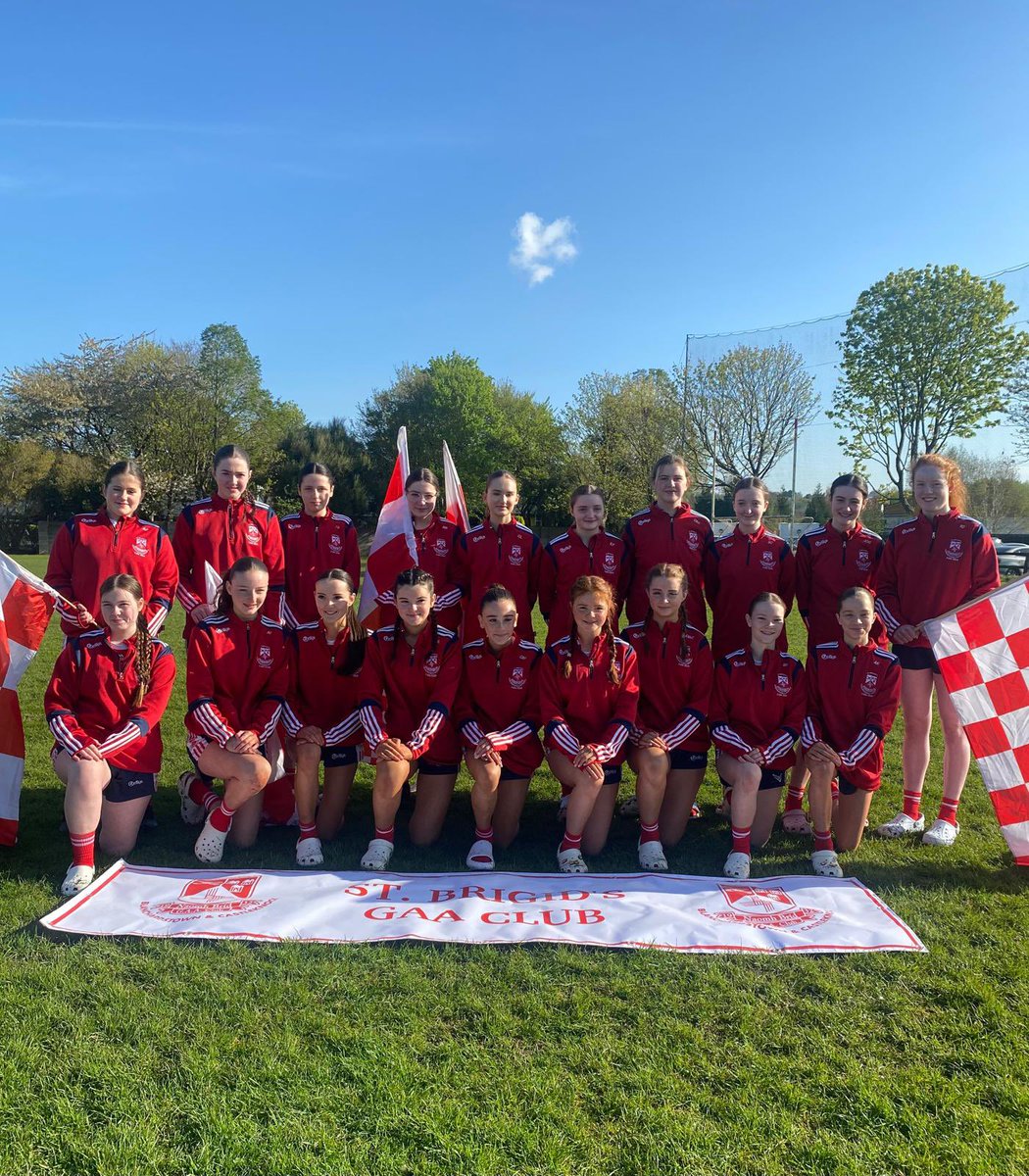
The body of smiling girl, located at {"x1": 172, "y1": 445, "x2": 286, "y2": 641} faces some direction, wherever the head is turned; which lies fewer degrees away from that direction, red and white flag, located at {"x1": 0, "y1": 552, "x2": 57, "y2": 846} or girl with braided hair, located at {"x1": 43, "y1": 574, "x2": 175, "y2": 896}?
the girl with braided hair

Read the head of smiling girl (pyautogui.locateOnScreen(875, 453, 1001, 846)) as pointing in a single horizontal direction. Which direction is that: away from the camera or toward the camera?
toward the camera

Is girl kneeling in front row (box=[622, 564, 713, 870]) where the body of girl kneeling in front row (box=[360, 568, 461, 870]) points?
no

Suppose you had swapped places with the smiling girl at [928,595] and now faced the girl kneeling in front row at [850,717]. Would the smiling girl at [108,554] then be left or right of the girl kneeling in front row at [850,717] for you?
right

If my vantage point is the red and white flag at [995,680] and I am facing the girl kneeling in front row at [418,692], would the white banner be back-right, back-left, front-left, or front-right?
front-left

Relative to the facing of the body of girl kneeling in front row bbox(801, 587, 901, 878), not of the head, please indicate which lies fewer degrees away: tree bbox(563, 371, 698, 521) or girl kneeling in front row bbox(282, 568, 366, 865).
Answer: the girl kneeling in front row

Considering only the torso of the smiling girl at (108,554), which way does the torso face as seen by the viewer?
toward the camera

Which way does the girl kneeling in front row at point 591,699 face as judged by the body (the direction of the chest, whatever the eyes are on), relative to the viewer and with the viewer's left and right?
facing the viewer

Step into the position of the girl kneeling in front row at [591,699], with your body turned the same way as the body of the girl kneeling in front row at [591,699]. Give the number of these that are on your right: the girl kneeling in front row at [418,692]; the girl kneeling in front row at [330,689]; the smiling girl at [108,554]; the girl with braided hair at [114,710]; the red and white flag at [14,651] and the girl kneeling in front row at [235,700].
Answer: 6

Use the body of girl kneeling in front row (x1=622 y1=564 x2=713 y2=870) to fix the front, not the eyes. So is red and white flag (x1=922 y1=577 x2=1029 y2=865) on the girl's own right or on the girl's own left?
on the girl's own left

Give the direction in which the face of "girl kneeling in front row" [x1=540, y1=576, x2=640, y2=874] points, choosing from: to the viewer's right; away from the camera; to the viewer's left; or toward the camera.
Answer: toward the camera

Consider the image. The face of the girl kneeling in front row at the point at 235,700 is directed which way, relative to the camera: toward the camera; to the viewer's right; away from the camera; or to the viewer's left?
toward the camera

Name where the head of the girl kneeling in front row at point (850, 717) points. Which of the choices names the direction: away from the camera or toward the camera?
toward the camera

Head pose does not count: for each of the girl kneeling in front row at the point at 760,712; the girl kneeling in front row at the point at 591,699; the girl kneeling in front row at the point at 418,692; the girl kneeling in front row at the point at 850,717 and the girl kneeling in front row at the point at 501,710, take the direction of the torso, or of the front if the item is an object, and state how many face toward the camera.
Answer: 5

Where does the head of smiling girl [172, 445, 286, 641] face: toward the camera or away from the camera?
toward the camera

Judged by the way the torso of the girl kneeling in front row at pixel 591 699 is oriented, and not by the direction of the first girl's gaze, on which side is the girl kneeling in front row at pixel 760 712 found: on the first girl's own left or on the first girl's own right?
on the first girl's own left

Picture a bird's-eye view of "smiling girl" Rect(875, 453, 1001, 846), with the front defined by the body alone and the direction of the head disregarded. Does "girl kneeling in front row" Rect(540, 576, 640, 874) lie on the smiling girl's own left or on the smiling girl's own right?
on the smiling girl's own right

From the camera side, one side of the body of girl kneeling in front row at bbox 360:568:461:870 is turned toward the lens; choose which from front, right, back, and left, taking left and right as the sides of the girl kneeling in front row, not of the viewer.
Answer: front
